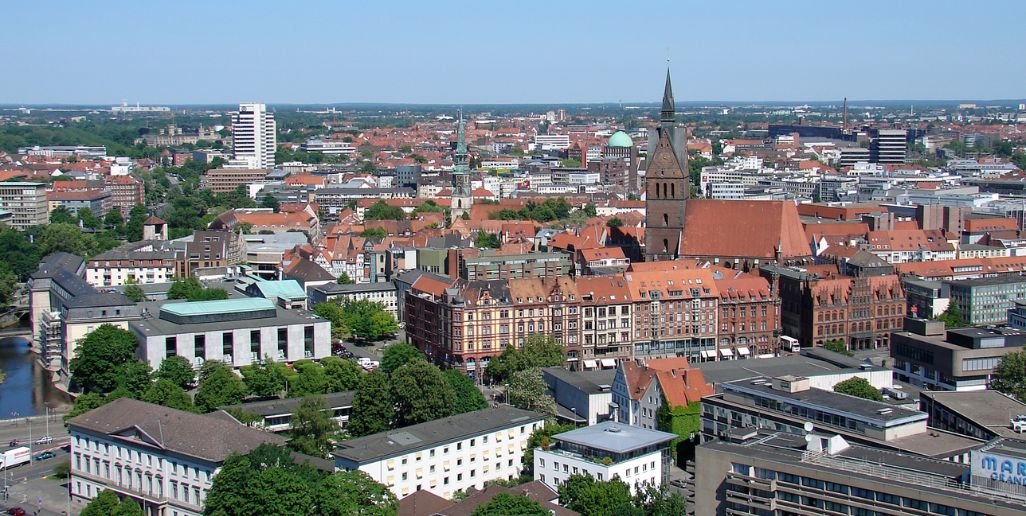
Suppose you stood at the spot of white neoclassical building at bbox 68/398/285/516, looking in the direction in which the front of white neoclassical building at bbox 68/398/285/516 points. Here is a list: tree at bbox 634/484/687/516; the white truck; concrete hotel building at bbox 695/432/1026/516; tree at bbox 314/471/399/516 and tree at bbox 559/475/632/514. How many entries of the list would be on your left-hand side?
4

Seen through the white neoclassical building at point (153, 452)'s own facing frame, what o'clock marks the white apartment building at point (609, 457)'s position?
the white apartment building at point (609, 457) is roughly at 8 o'clock from the white neoclassical building at point (153, 452).

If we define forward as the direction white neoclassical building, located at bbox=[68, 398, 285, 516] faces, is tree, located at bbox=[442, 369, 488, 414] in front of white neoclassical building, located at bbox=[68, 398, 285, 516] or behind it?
behind

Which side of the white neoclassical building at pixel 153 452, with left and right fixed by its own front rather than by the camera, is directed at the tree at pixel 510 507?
left

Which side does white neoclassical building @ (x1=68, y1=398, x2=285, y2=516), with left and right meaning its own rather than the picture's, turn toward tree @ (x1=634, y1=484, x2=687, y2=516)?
left

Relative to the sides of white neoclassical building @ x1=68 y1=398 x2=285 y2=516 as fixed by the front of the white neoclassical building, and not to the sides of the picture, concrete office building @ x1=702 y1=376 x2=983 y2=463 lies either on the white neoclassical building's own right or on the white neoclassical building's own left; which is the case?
on the white neoclassical building's own left

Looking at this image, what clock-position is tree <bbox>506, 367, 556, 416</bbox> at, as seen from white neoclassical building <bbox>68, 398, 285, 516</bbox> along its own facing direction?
The tree is roughly at 7 o'clock from the white neoclassical building.

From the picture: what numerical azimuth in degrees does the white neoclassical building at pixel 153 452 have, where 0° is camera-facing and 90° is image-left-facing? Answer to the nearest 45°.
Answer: approximately 45°

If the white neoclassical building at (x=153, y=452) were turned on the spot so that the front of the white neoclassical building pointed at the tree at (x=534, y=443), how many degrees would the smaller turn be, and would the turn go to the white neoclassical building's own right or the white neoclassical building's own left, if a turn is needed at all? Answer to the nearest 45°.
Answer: approximately 135° to the white neoclassical building's own left

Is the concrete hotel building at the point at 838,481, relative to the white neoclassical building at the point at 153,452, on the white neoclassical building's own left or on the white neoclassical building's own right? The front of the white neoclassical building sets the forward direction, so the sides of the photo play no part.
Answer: on the white neoclassical building's own left

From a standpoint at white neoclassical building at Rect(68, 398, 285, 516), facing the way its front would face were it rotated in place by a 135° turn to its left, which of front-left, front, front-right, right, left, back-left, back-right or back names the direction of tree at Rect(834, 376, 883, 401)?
front

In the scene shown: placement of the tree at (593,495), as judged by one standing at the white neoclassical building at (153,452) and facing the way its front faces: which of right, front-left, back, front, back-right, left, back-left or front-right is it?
left

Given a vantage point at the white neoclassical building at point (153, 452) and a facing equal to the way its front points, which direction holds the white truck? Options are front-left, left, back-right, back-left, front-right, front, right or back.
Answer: right
